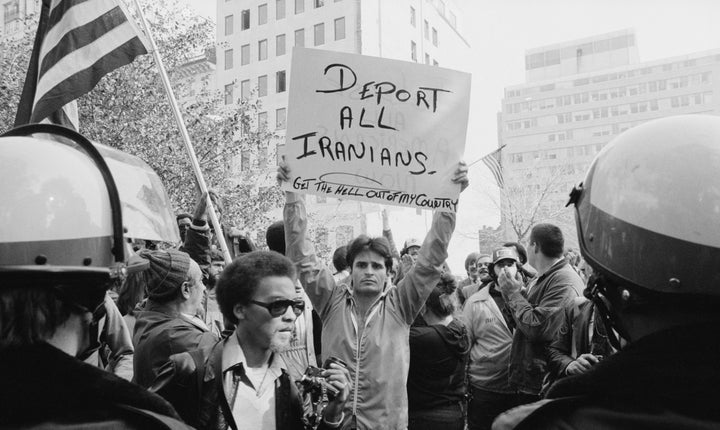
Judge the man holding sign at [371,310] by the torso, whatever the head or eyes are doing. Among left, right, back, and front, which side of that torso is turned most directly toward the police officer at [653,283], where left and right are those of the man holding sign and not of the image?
front

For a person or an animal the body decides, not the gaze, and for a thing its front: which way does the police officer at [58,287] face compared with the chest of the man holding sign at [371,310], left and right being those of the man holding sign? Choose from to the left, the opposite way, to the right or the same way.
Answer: the opposite way

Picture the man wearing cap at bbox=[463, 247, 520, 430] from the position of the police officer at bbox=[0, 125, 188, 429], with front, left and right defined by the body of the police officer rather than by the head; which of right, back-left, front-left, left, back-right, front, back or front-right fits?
front

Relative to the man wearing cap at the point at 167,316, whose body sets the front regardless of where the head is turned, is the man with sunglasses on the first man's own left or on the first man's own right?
on the first man's own right

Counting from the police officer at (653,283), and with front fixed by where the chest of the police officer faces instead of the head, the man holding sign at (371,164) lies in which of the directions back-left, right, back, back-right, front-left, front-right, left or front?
front

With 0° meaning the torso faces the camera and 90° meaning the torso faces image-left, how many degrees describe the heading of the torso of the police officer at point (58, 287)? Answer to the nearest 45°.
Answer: approximately 225°

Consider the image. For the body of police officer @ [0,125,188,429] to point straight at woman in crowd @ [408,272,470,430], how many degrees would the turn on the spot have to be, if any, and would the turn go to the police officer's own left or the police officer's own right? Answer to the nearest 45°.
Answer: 0° — they already face them

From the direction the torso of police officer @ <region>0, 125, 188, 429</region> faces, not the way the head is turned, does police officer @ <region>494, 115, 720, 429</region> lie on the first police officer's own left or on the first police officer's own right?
on the first police officer's own right

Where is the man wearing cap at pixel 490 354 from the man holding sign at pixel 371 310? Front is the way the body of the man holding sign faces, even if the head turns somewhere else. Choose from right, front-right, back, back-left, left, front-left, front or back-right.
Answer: back-left

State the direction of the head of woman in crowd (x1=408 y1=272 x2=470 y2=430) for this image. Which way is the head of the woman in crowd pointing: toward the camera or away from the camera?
away from the camera

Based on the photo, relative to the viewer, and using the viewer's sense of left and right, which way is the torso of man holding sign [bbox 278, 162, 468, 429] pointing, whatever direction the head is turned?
facing the viewer

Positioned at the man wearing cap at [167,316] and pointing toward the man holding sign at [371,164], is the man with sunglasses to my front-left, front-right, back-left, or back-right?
front-right

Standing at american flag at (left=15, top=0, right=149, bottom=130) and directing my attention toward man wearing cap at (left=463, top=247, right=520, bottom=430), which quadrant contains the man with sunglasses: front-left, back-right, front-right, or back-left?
front-right

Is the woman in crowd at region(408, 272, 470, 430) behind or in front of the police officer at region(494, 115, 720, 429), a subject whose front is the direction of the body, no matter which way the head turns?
in front

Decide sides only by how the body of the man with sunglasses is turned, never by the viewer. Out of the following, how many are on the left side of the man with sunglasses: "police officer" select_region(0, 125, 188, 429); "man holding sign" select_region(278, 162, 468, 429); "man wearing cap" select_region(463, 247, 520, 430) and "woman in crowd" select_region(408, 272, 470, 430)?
3

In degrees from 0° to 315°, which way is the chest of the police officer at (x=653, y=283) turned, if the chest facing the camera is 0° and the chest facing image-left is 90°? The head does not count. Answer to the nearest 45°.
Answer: approximately 135°
